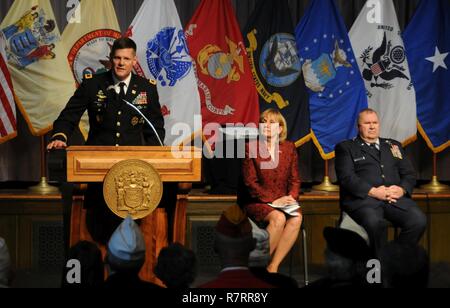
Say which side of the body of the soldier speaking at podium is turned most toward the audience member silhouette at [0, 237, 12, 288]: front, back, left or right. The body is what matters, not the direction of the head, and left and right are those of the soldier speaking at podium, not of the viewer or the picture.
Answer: front

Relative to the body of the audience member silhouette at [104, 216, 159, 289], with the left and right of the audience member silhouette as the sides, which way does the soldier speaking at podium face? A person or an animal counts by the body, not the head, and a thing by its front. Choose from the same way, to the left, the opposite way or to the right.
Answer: the opposite way

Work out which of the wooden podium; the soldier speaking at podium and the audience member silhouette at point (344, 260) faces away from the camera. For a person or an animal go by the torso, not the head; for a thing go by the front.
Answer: the audience member silhouette

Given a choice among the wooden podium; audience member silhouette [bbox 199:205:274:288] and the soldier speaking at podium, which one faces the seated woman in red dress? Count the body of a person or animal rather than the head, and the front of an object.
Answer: the audience member silhouette

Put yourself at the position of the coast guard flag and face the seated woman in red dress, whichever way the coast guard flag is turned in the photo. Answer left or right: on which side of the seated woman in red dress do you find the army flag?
right

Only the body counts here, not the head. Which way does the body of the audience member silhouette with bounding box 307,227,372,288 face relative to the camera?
away from the camera

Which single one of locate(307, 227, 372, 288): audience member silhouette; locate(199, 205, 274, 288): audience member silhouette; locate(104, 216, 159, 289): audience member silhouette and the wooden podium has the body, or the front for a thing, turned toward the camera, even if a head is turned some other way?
the wooden podium

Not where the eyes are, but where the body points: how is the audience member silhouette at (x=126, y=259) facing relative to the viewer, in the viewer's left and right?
facing away from the viewer

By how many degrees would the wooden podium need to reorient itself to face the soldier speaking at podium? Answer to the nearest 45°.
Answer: approximately 135° to its right

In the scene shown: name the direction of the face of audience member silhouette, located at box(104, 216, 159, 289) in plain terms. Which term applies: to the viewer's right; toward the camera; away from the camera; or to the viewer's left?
away from the camera

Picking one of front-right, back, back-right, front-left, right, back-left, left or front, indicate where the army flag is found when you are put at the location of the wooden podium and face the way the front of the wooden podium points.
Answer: back

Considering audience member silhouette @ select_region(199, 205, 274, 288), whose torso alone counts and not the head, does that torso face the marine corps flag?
yes

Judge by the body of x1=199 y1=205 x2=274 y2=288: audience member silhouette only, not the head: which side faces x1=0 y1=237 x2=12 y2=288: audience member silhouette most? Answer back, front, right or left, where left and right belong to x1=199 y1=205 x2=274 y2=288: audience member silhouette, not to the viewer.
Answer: left

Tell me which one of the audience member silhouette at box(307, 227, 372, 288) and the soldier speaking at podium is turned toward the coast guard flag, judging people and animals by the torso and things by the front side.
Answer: the audience member silhouette

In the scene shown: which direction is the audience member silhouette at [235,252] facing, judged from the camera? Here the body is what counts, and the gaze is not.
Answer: away from the camera

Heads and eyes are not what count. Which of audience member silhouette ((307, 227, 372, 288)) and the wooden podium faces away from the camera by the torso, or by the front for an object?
the audience member silhouette

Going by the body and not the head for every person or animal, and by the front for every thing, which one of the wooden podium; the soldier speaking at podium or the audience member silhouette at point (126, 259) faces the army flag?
the audience member silhouette
